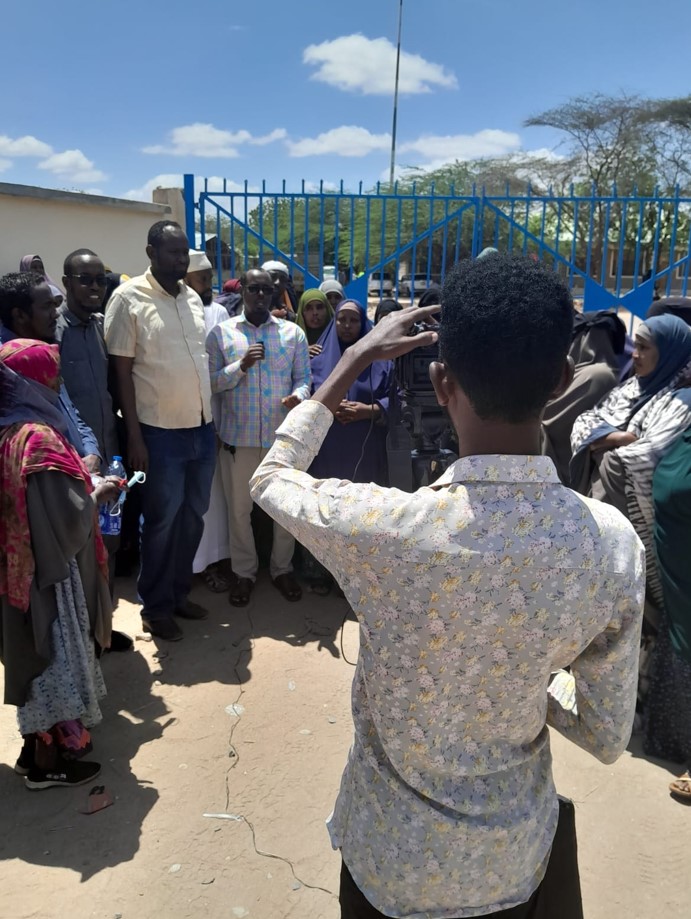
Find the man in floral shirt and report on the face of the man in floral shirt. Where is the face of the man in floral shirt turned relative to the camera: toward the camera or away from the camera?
away from the camera

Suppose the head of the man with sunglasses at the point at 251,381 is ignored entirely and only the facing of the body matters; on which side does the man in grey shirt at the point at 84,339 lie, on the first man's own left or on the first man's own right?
on the first man's own right

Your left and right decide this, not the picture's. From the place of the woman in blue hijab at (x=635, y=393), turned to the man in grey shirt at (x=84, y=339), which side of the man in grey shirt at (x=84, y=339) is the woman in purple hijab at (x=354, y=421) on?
right

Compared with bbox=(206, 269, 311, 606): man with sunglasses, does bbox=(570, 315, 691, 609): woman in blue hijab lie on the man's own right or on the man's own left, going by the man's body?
on the man's own left

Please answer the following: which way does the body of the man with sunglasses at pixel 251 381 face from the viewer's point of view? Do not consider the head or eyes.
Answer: toward the camera

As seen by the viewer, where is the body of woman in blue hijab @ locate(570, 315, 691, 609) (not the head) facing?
to the viewer's left

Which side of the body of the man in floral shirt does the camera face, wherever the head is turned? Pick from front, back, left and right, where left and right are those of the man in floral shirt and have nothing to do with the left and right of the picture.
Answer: back

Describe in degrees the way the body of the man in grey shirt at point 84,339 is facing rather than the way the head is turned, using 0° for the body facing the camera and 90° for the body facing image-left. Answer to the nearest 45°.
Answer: approximately 315°

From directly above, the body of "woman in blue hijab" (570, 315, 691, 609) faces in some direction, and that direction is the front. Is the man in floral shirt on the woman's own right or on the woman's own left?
on the woman's own left

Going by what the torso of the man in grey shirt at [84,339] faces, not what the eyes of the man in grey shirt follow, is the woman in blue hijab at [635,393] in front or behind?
in front
